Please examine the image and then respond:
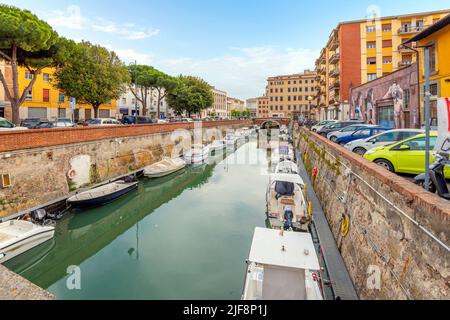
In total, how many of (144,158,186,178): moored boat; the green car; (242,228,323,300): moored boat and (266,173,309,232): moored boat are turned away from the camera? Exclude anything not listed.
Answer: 2

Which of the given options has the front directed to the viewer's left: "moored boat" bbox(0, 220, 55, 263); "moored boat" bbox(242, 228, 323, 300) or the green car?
the green car

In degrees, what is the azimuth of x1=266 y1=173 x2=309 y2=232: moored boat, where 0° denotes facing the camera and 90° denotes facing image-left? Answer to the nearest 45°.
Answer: approximately 180°

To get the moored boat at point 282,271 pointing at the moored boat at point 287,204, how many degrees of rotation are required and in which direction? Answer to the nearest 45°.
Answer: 0° — it already faces it

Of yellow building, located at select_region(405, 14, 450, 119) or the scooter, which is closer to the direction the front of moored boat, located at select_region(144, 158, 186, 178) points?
the scooter

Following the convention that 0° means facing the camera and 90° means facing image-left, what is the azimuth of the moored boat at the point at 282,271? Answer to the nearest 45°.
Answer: approximately 180°

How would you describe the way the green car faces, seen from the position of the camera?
facing to the left of the viewer
